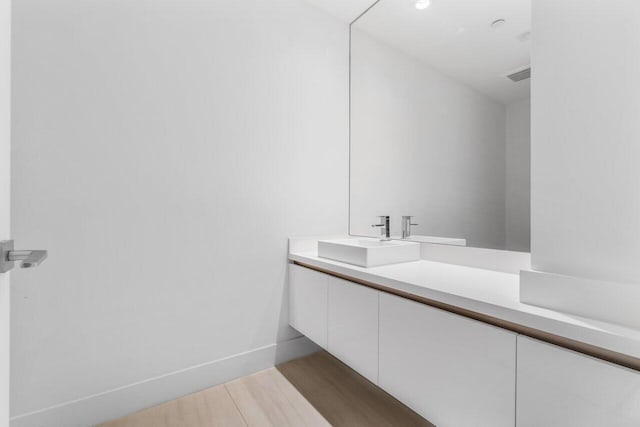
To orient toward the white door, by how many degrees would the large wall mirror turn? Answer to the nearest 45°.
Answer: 0° — it already faces it

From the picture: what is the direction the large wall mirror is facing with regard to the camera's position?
facing the viewer and to the left of the viewer

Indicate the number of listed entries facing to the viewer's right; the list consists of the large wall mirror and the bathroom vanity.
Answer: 0

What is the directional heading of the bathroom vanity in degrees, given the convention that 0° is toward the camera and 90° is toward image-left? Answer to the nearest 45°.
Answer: approximately 45°

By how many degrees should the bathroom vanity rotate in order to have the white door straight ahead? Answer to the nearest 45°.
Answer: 0° — it already faces it
